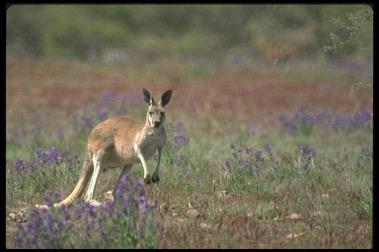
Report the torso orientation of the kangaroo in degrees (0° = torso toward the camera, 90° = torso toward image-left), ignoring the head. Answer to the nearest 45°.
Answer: approximately 315°
